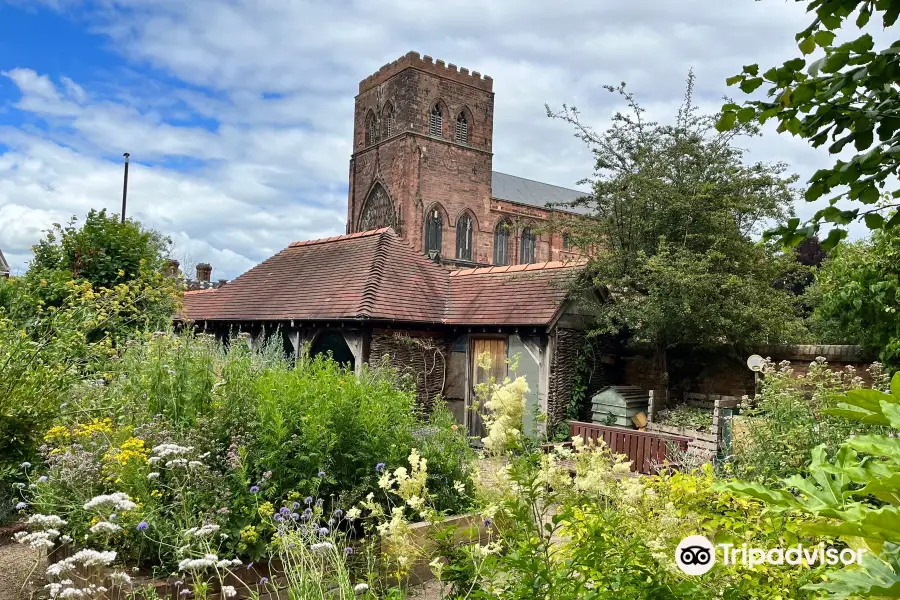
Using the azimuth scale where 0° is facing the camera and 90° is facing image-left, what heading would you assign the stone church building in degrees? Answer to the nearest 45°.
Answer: approximately 45°

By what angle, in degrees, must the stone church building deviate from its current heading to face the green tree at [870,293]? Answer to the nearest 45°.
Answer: approximately 90° to its left

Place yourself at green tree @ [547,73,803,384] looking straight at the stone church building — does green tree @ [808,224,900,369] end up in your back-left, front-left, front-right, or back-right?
back-right

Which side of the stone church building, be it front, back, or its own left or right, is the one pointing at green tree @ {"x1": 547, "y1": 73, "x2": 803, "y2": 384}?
left
